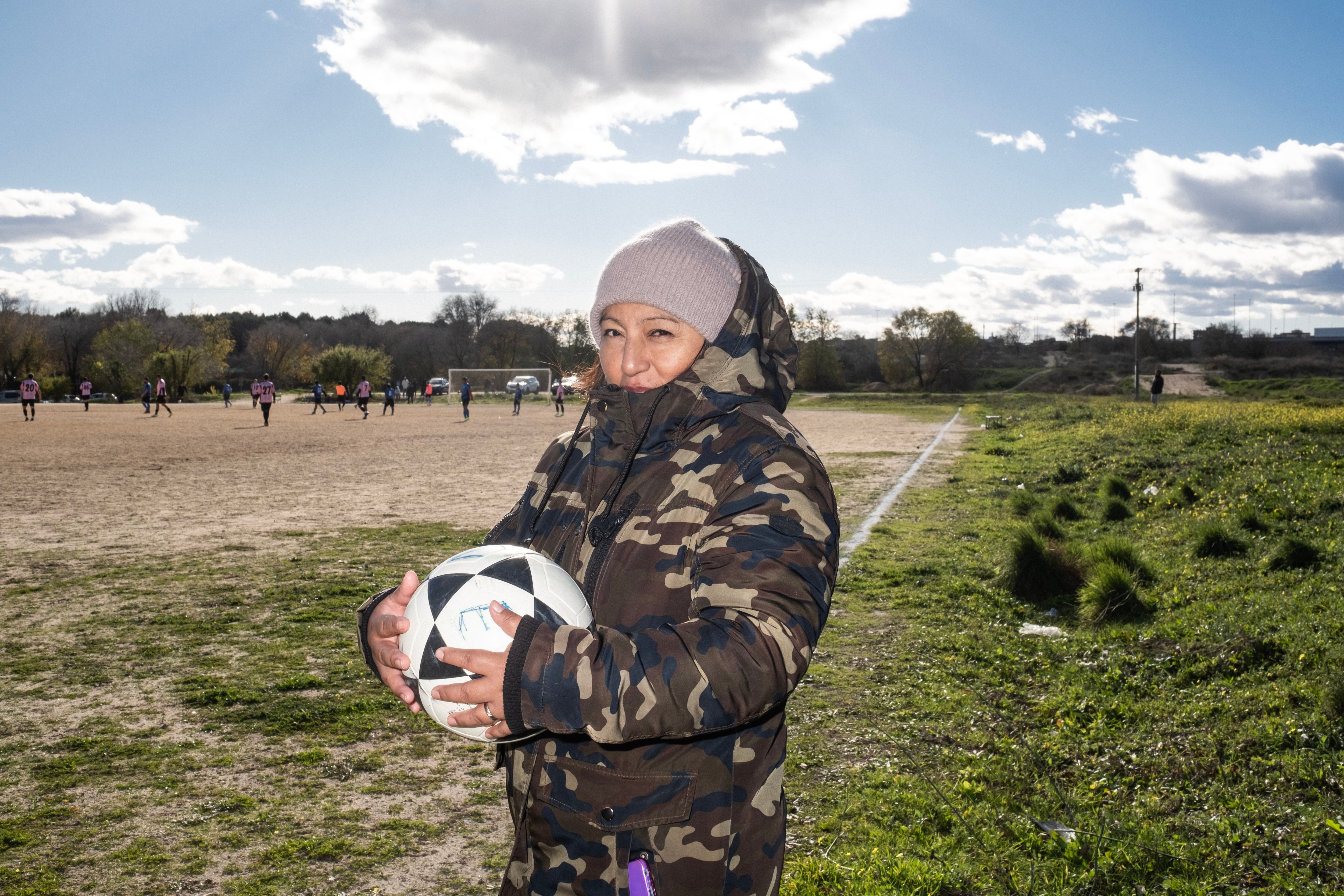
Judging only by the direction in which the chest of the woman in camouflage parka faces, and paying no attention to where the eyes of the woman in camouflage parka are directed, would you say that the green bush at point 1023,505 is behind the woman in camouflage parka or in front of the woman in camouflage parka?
behind

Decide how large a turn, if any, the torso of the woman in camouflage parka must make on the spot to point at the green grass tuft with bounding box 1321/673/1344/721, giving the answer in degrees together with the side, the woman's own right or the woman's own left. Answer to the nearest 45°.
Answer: approximately 180°

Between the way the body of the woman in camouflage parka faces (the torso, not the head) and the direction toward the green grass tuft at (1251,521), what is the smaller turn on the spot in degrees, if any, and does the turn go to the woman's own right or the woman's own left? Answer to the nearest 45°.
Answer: approximately 180°

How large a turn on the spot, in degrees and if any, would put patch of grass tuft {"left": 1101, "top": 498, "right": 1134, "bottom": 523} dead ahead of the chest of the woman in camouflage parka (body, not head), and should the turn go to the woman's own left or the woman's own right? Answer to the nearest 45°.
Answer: approximately 180°

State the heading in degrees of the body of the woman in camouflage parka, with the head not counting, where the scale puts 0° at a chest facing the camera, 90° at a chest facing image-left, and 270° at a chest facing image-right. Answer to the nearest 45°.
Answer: approximately 45°

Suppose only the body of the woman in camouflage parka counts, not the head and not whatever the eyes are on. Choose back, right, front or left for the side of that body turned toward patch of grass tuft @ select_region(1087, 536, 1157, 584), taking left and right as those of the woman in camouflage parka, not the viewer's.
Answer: back

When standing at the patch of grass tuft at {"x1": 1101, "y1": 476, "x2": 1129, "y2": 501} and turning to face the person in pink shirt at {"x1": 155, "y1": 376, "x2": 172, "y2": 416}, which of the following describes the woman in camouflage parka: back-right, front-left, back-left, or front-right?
back-left

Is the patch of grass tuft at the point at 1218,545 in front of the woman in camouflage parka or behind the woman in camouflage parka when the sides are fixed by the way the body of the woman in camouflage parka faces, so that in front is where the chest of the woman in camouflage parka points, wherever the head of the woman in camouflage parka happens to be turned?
behind

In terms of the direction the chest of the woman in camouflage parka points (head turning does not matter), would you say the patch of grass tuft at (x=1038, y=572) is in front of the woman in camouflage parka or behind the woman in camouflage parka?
behind

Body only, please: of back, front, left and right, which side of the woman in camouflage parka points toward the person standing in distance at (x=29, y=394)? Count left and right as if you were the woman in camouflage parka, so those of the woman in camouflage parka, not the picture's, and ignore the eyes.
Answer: right
